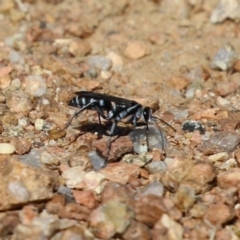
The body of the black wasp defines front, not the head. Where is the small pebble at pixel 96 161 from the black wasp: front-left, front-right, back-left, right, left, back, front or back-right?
right

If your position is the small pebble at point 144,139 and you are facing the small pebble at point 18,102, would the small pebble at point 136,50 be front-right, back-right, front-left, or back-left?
front-right

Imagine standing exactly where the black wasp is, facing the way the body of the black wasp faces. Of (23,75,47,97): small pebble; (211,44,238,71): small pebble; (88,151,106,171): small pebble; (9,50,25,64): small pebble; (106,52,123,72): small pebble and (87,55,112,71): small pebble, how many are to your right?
1

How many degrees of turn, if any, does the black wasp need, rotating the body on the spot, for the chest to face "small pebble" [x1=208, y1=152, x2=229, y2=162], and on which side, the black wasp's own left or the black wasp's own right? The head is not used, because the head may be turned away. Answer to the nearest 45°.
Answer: approximately 45° to the black wasp's own right

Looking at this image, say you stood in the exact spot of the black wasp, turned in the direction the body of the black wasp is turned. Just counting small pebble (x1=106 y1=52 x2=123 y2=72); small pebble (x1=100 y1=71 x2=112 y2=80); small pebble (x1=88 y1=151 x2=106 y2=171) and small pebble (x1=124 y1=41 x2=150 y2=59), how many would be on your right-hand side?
1

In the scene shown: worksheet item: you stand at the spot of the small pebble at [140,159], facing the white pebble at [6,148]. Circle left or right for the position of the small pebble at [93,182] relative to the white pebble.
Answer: left

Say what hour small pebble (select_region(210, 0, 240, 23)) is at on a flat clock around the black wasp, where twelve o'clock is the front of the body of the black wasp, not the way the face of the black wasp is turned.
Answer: The small pebble is roughly at 10 o'clock from the black wasp.

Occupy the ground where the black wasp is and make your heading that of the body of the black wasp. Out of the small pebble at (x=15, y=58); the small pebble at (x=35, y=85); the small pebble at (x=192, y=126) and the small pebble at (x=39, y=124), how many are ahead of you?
1

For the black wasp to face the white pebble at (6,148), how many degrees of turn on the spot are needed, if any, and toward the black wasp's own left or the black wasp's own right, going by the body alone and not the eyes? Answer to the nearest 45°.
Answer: approximately 135° to the black wasp's own right

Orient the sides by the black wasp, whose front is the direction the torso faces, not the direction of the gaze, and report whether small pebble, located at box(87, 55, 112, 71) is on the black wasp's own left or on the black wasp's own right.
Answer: on the black wasp's own left

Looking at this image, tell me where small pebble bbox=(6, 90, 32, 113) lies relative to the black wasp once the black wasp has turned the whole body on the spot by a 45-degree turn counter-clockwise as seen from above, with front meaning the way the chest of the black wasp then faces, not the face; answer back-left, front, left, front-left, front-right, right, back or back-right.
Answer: back-left

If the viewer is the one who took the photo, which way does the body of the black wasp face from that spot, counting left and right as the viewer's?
facing to the right of the viewer

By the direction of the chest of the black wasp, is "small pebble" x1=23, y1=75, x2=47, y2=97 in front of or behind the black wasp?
behind

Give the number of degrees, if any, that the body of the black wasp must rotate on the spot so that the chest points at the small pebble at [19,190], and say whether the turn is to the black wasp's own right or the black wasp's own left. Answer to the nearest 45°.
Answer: approximately 135° to the black wasp's own right

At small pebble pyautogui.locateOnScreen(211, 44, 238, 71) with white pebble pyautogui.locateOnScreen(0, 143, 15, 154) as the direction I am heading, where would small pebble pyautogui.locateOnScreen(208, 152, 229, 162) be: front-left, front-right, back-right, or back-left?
front-left

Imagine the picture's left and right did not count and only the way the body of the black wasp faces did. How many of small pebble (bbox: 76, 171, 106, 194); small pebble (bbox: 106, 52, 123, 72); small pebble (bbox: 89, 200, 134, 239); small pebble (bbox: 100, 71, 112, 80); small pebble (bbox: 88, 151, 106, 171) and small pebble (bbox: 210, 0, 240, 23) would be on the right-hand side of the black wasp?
3

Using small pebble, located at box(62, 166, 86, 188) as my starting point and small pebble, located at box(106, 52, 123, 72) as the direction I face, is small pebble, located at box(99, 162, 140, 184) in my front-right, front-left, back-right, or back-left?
front-right
